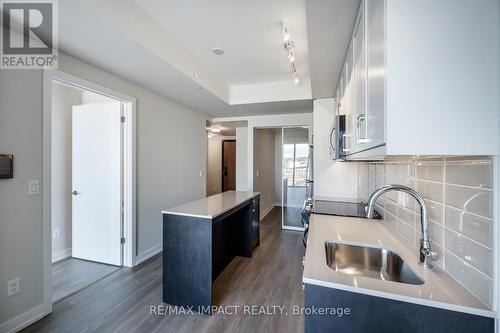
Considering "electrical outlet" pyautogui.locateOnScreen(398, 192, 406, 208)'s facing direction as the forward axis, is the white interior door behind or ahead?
ahead

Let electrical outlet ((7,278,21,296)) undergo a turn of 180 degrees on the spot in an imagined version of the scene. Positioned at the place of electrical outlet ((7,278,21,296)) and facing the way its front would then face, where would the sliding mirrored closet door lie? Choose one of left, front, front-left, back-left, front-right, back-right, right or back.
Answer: back-right

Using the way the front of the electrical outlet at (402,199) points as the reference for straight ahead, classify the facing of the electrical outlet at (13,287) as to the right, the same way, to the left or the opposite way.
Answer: the opposite way

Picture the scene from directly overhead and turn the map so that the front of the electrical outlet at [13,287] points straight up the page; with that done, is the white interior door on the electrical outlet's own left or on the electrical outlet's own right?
on the electrical outlet's own left

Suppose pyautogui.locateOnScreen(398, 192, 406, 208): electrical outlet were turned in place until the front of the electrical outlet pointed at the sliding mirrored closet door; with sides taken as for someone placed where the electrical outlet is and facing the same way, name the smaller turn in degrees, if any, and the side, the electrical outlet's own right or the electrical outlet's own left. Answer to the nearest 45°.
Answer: approximately 90° to the electrical outlet's own right

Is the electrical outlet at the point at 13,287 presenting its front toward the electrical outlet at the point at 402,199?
yes

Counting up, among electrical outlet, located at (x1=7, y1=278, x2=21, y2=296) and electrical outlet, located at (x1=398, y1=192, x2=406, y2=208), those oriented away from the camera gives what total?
0

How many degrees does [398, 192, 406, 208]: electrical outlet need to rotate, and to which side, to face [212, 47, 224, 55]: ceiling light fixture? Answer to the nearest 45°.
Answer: approximately 45° to its right

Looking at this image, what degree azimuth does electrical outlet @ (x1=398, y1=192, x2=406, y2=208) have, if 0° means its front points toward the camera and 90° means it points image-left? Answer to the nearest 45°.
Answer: approximately 45°

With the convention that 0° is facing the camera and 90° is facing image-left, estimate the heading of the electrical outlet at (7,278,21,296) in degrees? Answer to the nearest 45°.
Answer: approximately 315°
